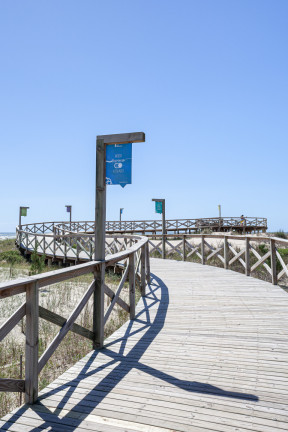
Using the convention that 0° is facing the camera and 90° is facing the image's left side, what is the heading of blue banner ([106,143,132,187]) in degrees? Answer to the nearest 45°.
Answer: approximately 0°

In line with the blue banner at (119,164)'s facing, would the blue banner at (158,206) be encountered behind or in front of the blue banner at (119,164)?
behind

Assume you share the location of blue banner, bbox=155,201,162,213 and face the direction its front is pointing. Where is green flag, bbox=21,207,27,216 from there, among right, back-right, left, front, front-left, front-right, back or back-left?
back-right

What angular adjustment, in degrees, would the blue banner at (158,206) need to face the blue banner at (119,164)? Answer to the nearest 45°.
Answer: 0° — it already faces it

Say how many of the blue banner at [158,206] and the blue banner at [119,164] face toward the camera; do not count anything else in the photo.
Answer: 2

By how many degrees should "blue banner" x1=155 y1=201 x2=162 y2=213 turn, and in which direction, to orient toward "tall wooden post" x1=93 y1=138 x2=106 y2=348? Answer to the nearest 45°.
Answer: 0° — it already faces it

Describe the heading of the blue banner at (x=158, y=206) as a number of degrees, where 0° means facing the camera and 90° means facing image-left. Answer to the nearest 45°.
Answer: approximately 0°

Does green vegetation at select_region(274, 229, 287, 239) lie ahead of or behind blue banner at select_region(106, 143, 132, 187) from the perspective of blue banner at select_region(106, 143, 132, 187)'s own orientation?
behind
